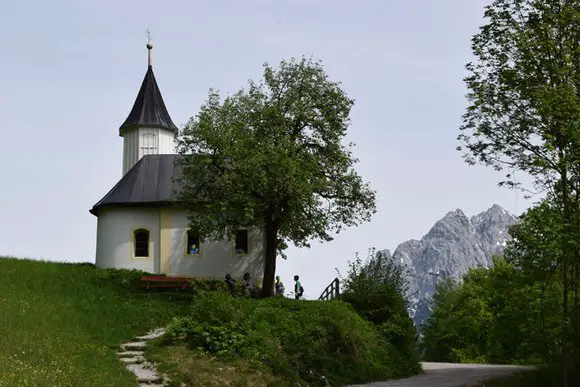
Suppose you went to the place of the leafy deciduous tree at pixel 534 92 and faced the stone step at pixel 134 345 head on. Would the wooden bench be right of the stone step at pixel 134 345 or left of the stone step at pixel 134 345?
right

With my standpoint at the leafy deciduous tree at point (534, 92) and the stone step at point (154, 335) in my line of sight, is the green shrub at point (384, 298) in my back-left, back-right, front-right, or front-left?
front-right

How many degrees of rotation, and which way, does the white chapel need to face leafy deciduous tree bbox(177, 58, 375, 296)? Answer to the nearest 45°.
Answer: approximately 45° to its right

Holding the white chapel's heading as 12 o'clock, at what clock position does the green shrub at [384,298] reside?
The green shrub is roughly at 2 o'clock from the white chapel.

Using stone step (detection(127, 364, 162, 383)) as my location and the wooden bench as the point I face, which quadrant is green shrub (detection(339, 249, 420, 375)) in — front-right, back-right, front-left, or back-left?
front-right

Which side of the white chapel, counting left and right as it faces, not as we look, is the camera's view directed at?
right

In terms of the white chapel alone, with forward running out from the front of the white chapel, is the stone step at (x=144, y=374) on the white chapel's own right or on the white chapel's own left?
on the white chapel's own right

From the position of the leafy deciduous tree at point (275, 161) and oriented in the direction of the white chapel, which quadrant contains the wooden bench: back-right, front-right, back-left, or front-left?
front-left
